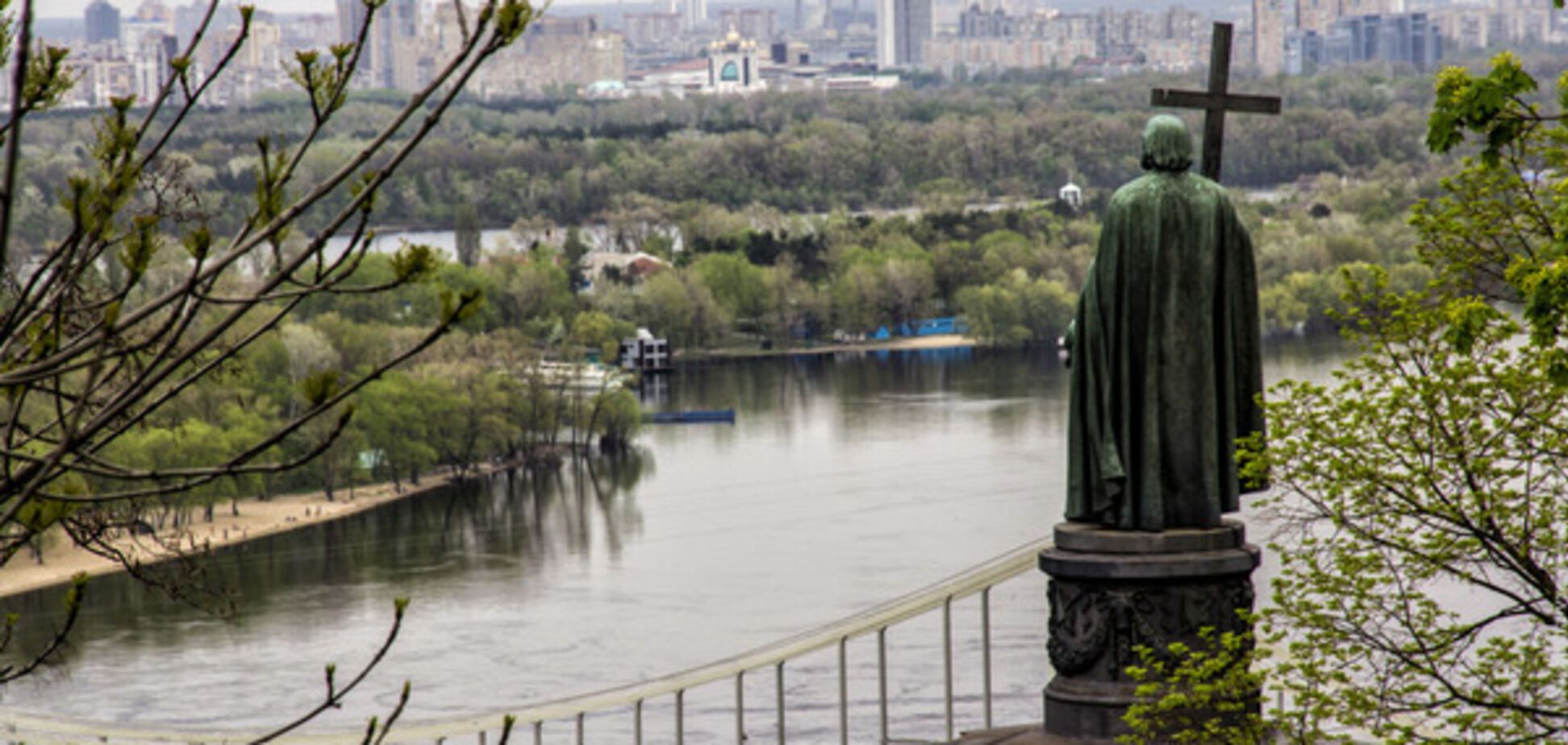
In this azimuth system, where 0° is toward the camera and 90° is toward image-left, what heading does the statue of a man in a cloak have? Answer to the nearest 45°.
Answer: approximately 180°

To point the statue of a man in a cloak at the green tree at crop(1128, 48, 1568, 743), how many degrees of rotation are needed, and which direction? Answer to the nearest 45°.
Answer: approximately 90° to its right
